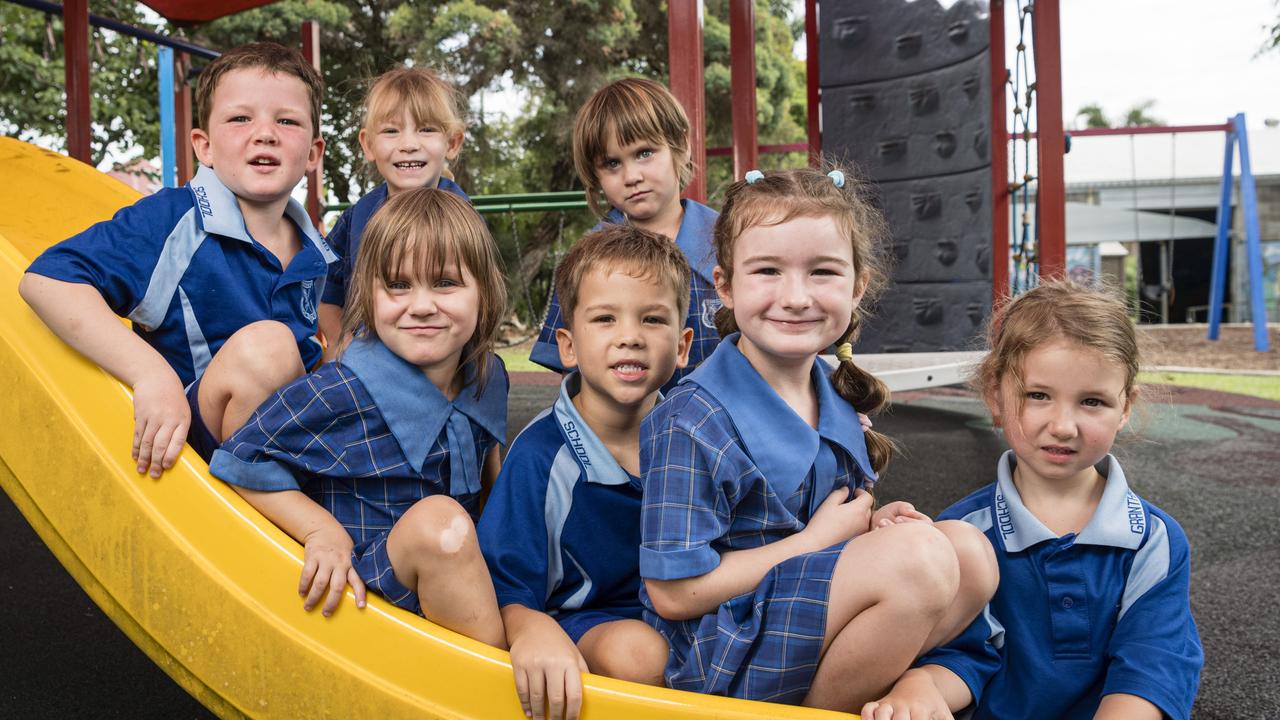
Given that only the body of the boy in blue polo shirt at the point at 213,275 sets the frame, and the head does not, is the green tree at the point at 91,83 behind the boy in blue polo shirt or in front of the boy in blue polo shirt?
behind

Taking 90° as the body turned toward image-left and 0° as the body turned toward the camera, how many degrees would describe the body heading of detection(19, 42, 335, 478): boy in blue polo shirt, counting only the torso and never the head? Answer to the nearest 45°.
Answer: approximately 315°

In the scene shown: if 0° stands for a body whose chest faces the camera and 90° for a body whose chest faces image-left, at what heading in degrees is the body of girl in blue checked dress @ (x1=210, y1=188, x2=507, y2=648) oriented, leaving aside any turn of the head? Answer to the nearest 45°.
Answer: approximately 315°
